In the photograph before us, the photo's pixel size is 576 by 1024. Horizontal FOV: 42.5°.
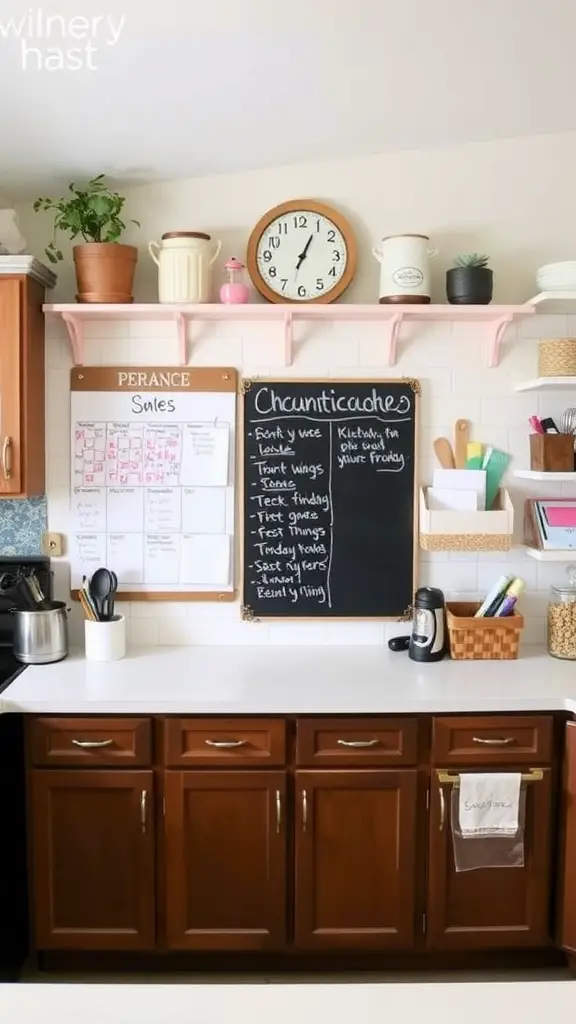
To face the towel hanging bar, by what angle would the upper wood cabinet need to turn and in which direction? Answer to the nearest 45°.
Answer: approximately 45° to its left

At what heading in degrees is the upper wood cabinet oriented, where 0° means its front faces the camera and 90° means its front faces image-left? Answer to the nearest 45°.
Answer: approximately 0°

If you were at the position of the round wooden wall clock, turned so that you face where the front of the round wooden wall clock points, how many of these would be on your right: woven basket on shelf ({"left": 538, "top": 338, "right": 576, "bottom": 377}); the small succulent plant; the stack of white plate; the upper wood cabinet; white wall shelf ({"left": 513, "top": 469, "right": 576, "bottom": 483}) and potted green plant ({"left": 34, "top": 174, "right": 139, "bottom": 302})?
2

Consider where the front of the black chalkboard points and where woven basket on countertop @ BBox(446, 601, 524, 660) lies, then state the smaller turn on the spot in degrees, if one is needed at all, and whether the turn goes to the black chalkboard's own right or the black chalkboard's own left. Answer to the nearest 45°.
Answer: approximately 90° to the black chalkboard's own left

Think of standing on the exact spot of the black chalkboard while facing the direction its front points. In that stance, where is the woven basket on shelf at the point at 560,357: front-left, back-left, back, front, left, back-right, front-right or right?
left

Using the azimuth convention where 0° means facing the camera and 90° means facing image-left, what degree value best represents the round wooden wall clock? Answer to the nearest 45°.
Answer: approximately 0°

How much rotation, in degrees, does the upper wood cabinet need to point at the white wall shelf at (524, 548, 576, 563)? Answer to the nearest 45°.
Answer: approximately 90° to its left

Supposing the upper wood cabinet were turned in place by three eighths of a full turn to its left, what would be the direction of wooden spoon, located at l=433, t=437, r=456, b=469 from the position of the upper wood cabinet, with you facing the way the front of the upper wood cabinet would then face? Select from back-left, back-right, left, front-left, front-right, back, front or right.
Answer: front-right

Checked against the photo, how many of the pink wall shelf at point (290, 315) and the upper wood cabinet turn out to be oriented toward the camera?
2
